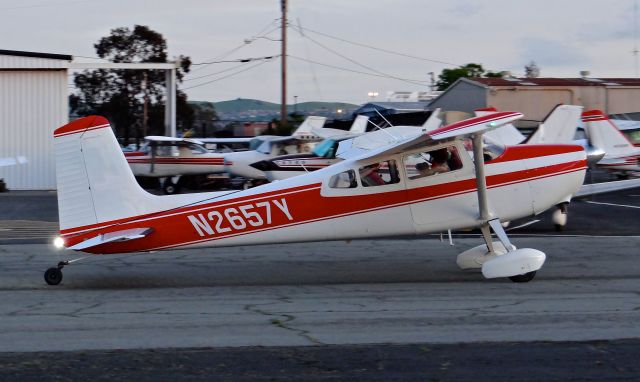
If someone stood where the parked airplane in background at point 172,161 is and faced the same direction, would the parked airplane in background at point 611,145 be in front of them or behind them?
behind

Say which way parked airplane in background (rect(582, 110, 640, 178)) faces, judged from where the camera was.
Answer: facing to the right of the viewer

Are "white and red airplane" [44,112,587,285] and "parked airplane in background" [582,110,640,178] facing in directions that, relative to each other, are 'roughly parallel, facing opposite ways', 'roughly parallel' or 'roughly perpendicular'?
roughly parallel

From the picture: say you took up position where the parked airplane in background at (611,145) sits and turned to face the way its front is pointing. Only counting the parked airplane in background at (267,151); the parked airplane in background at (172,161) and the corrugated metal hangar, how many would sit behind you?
3

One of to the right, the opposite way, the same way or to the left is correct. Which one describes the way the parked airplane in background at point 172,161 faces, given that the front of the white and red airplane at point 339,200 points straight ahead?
the opposite way

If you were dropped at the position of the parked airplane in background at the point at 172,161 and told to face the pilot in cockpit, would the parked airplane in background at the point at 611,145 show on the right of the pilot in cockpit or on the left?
left

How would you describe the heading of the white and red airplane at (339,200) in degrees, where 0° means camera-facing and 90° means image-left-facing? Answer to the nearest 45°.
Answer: approximately 270°

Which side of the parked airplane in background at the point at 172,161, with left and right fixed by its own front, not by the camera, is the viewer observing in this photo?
left

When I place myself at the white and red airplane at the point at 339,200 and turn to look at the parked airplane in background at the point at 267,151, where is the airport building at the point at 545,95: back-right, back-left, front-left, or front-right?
front-right

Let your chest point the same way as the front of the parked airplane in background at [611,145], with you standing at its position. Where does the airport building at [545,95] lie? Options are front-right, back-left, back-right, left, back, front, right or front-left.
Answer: left

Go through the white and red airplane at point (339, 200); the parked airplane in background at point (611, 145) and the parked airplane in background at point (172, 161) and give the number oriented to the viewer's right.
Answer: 2

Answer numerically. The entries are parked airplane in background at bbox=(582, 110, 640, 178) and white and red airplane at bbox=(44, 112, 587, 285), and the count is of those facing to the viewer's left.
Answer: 0
